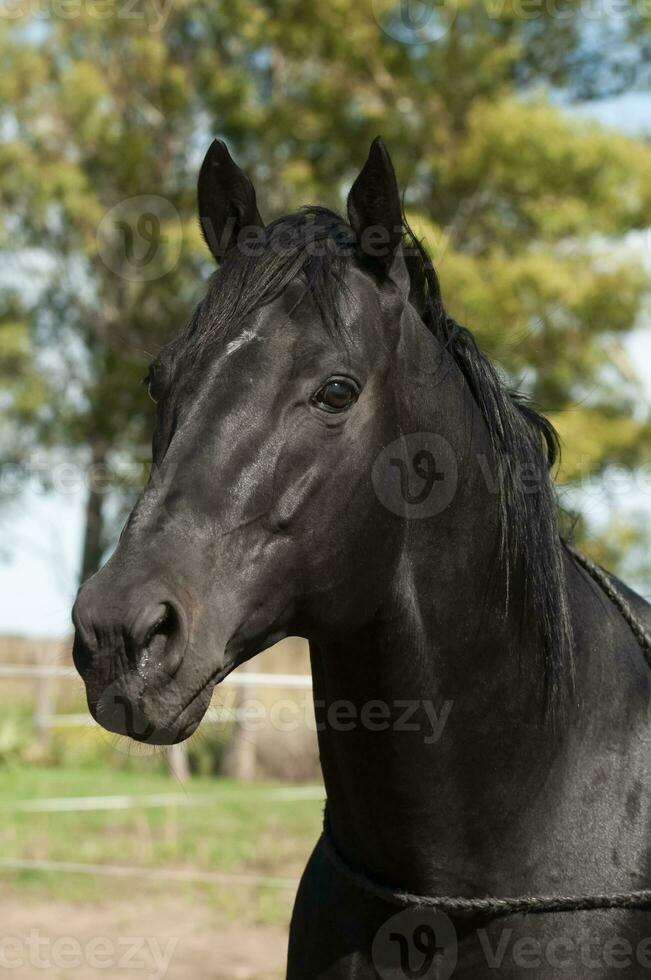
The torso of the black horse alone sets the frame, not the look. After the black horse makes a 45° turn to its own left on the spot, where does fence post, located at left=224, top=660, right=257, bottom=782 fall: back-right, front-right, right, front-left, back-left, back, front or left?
back

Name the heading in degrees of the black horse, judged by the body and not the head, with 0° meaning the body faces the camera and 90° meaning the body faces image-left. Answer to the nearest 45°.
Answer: approximately 45°

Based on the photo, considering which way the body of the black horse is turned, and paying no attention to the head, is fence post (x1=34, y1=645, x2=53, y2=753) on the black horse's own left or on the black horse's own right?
on the black horse's own right
